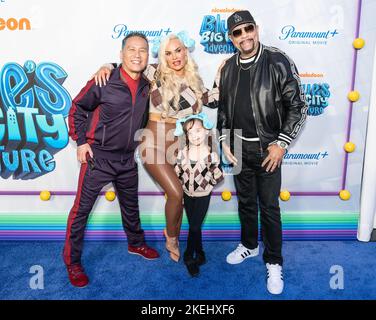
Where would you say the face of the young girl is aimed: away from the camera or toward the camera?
toward the camera

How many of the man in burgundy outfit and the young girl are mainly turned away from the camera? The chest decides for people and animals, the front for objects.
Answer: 0

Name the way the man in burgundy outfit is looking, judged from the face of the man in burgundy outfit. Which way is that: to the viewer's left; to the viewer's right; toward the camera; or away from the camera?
toward the camera

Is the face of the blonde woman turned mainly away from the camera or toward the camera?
toward the camera

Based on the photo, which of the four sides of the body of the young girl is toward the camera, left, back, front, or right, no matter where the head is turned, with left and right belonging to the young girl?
front

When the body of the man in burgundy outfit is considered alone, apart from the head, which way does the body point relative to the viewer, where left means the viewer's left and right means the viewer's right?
facing the viewer and to the right of the viewer

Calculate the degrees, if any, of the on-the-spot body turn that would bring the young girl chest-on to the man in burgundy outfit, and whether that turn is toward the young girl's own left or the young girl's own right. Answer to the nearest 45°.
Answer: approximately 90° to the young girl's own right
